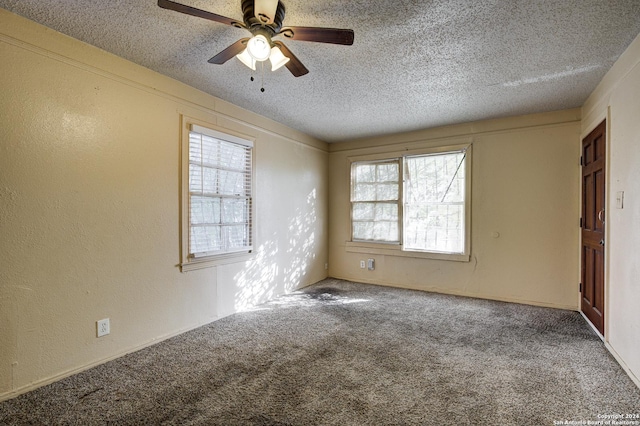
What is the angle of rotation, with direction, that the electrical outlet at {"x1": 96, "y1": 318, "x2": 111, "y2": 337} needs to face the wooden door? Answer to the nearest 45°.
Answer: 0° — it already faces it

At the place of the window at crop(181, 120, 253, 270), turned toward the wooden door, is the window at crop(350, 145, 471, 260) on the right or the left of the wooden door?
left

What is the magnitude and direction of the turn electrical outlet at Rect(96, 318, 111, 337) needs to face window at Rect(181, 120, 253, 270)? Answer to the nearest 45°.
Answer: approximately 90° to its left

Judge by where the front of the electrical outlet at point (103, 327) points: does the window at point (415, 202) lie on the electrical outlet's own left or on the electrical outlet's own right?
on the electrical outlet's own left

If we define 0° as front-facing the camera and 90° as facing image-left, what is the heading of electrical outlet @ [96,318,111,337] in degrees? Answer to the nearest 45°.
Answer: approximately 315°
